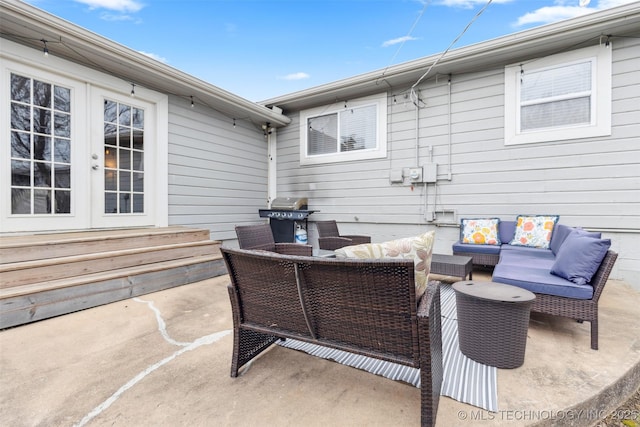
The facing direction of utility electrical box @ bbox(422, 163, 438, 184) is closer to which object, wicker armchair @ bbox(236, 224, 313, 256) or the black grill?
the wicker armchair

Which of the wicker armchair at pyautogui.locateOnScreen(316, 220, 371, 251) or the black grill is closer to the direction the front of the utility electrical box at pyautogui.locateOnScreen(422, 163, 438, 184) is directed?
the wicker armchair

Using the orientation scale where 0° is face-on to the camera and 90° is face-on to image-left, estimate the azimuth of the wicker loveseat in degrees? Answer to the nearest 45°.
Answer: approximately 225°

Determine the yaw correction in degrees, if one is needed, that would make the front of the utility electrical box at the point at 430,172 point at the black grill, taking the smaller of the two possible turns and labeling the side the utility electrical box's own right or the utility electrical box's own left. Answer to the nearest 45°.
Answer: approximately 90° to the utility electrical box's own right

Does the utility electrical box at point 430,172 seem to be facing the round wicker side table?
yes

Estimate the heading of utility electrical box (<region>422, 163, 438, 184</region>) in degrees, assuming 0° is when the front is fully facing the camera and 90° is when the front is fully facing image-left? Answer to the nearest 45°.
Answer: approximately 0°

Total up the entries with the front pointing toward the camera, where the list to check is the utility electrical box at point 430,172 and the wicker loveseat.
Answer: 1
